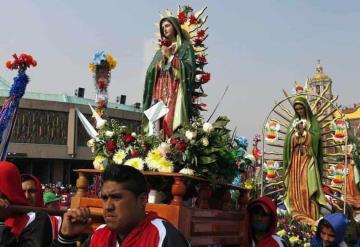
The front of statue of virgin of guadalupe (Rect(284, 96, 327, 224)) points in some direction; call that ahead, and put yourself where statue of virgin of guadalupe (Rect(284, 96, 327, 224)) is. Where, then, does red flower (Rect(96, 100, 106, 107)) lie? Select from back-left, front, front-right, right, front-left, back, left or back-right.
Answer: front-right

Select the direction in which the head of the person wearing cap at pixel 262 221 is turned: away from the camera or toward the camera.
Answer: toward the camera

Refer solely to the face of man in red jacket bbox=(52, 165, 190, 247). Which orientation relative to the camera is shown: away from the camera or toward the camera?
toward the camera

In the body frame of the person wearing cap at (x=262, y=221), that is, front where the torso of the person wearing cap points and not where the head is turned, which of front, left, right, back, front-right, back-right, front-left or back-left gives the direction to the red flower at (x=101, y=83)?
right

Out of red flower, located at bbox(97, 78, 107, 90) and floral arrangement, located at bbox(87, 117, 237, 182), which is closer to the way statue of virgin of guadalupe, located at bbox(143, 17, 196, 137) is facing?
the floral arrangement

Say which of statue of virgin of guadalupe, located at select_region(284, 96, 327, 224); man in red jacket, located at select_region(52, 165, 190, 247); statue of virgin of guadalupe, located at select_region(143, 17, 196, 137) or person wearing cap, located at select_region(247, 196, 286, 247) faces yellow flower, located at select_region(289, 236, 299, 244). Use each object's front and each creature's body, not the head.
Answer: statue of virgin of guadalupe, located at select_region(284, 96, 327, 224)

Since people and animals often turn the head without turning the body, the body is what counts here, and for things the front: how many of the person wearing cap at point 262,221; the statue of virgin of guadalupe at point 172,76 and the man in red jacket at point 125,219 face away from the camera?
0

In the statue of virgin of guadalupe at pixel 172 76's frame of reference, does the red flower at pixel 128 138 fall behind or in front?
in front

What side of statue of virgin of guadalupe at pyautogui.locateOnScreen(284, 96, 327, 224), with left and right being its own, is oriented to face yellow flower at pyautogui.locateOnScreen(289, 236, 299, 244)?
front

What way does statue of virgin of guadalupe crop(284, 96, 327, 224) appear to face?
toward the camera
